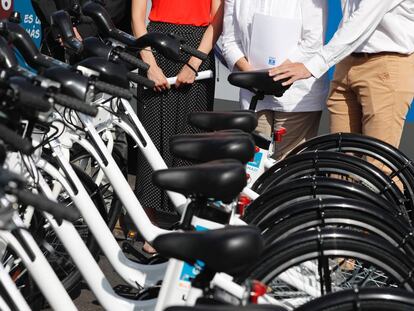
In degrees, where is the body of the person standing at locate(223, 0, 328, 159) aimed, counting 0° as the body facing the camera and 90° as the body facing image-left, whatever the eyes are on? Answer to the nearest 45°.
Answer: approximately 0°

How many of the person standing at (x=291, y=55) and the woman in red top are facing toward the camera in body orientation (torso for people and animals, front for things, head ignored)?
2

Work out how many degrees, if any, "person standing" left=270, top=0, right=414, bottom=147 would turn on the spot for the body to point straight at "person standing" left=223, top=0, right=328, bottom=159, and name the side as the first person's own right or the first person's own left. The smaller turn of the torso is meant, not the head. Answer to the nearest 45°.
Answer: approximately 45° to the first person's own right

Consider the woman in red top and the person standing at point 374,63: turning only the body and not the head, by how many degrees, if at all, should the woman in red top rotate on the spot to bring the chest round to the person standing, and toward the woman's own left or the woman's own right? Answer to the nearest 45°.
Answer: approximately 45° to the woman's own left

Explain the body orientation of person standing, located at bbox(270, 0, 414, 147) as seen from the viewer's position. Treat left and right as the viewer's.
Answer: facing the viewer and to the left of the viewer

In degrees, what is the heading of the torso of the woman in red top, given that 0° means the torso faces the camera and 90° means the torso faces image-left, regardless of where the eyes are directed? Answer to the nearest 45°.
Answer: approximately 0°
